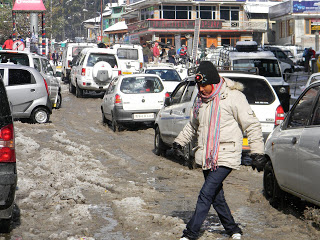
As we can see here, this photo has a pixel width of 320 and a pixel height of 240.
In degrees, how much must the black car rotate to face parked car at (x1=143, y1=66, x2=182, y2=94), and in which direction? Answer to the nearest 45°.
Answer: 0° — it already faces it

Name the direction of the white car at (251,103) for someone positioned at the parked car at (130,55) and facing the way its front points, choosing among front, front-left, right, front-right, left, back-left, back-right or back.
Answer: back

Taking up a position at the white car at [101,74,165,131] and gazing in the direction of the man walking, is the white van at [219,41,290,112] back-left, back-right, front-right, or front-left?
back-left

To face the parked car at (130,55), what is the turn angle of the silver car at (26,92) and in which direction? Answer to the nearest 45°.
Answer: approximately 90° to its right

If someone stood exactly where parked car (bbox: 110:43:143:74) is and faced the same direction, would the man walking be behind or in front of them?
behind

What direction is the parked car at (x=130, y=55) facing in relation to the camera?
away from the camera

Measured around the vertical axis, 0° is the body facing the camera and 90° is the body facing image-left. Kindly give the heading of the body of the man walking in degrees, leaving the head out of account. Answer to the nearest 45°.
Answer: approximately 45°

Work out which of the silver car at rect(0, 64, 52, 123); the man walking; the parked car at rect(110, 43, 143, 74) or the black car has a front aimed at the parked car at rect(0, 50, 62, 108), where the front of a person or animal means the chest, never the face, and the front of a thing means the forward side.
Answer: the black car

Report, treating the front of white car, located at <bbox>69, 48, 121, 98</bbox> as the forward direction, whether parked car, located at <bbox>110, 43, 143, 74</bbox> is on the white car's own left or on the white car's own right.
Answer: on the white car's own right

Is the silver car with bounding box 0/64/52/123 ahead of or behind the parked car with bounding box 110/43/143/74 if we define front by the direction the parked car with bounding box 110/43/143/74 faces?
behind

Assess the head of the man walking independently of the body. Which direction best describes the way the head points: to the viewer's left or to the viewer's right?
to the viewer's left

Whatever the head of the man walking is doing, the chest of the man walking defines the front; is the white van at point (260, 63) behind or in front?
behind

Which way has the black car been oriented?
away from the camera
